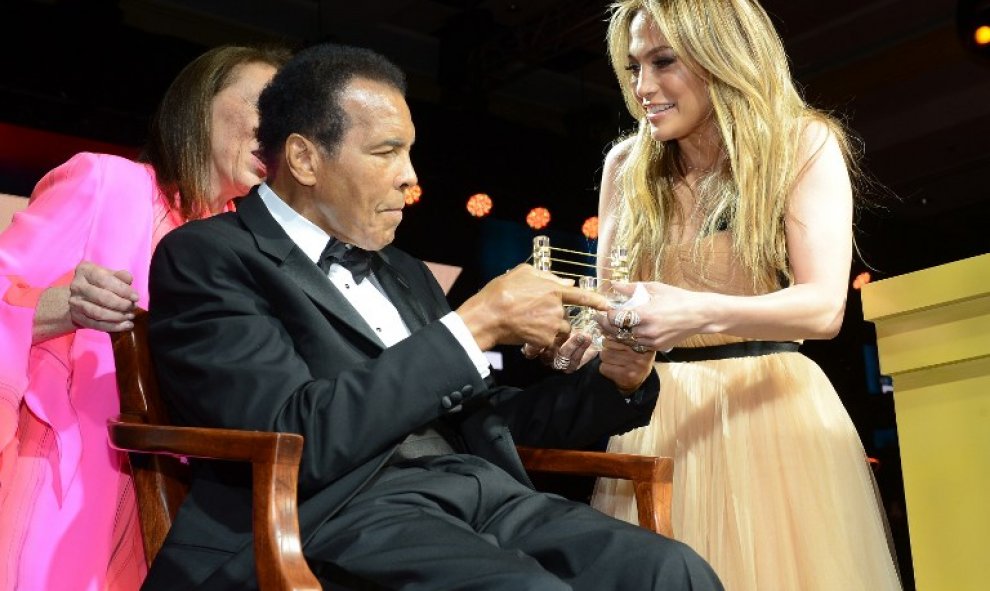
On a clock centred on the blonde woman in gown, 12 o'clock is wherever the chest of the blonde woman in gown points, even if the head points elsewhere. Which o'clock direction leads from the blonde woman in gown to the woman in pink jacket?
The woman in pink jacket is roughly at 1 o'clock from the blonde woman in gown.

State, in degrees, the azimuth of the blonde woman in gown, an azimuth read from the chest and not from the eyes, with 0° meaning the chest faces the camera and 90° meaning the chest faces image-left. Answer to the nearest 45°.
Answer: approximately 45°

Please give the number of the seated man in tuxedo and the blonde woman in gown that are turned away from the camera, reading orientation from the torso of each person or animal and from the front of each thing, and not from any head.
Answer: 0

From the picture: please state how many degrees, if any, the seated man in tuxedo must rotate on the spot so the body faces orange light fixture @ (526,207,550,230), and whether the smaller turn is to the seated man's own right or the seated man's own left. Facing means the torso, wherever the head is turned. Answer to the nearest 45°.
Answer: approximately 135° to the seated man's own left

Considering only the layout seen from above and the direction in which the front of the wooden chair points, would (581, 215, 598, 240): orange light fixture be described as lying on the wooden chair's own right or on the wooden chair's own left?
on the wooden chair's own left

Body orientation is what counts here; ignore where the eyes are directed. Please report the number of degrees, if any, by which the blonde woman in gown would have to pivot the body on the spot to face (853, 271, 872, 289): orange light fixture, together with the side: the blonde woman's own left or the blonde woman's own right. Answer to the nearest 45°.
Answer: approximately 135° to the blonde woman's own right

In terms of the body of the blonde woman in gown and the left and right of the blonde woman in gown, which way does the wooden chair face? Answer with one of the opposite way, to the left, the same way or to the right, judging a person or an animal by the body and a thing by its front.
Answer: to the left

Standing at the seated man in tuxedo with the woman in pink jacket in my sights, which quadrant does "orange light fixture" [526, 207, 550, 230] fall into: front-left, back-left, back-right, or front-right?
front-right

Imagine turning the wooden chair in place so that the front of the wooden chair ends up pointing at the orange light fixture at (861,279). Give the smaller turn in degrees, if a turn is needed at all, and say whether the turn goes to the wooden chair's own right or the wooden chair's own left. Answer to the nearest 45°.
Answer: approximately 90° to the wooden chair's own left

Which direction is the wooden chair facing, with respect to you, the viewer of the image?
facing the viewer and to the right of the viewer

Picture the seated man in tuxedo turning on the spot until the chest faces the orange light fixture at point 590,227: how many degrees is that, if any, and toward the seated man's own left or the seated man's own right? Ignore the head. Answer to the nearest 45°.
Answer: approximately 135° to the seated man's own left

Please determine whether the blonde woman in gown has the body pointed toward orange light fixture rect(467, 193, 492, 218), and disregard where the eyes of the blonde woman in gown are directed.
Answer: no

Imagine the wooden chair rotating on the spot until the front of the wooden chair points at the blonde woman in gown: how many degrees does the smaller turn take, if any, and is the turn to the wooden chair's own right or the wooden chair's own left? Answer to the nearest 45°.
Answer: approximately 45° to the wooden chair's own left

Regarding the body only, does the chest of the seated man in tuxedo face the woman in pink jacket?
no

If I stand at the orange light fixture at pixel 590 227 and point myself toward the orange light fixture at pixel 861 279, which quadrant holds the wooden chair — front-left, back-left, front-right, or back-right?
back-right

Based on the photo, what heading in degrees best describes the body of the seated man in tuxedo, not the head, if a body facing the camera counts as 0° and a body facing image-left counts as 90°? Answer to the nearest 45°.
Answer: approximately 315°

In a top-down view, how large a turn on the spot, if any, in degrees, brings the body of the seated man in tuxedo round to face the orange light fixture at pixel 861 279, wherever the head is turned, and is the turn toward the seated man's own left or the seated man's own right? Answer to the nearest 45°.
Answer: approximately 90° to the seated man's own left

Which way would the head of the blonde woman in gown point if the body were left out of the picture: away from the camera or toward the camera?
toward the camera
